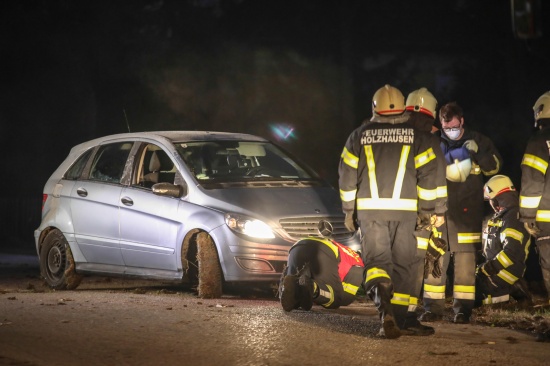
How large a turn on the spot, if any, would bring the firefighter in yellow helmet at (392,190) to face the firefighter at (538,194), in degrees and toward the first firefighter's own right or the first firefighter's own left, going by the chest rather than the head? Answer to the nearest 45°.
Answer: approximately 45° to the first firefighter's own right

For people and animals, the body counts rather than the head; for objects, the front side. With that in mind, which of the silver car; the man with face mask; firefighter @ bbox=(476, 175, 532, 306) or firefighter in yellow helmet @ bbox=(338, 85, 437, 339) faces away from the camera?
the firefighter in yellow helmet

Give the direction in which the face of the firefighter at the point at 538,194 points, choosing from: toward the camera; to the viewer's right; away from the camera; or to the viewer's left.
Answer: to the viewer's left

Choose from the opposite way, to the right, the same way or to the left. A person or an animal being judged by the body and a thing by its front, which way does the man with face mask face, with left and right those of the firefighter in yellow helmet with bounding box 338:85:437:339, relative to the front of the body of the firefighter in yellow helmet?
the opposite way

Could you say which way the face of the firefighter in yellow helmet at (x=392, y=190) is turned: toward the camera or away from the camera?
away from the camera

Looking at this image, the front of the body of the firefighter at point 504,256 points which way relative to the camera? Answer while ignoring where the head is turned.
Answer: to the viewer's left

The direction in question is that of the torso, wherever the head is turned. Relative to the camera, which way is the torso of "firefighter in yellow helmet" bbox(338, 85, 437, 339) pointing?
away from the camera

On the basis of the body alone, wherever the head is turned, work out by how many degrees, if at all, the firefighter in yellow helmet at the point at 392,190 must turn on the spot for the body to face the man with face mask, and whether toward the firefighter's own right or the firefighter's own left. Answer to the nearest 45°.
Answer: approximately 45° to the firefighter's own right
